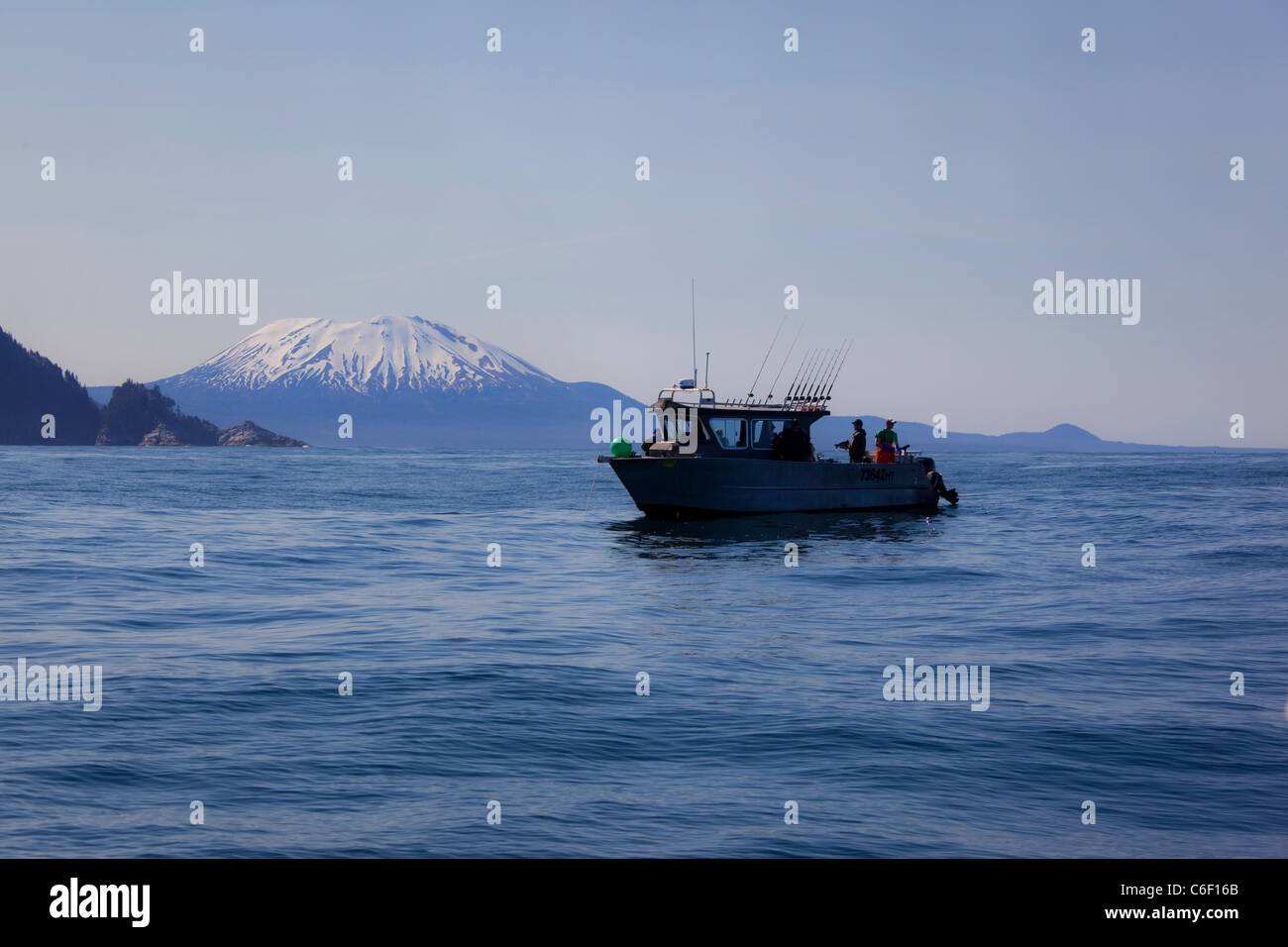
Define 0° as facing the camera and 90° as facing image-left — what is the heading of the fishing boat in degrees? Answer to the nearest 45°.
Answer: approximately 90°

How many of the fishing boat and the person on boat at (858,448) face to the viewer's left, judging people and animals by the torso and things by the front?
2

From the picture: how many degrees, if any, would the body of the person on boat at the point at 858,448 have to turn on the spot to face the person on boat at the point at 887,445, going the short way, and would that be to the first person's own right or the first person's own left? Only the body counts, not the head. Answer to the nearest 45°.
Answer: approximately 135° to the first person's own right

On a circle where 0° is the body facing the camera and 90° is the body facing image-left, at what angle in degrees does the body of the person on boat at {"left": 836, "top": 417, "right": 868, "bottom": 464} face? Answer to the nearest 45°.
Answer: approximately 90°
